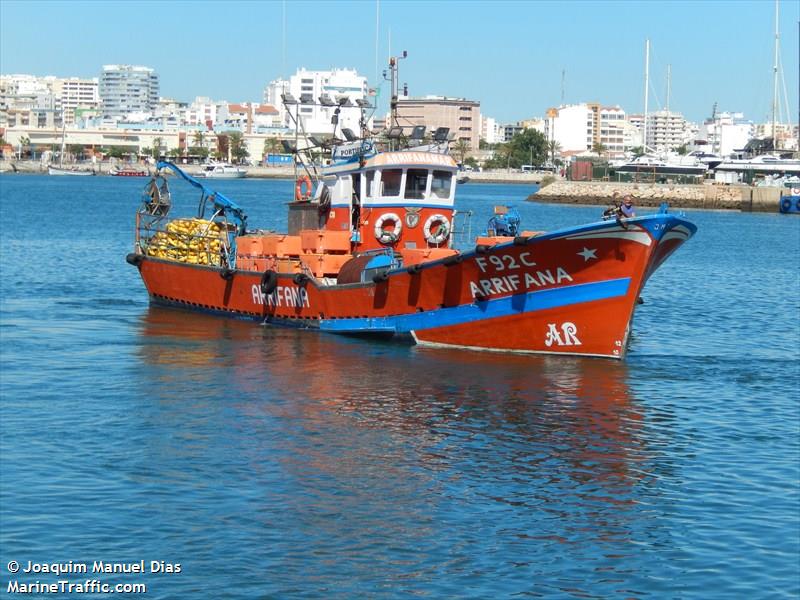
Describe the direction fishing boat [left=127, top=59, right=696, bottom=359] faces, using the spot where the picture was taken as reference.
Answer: facing the viewer and to the right of the viewer
